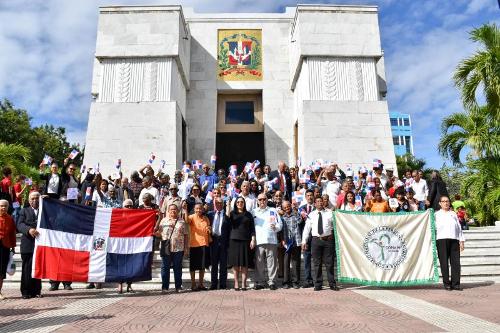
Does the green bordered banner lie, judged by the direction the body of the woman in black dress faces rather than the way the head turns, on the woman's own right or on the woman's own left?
on the woman's own left

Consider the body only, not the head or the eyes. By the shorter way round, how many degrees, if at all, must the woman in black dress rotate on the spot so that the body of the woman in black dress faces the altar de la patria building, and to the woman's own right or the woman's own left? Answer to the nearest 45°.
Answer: approximately 180°

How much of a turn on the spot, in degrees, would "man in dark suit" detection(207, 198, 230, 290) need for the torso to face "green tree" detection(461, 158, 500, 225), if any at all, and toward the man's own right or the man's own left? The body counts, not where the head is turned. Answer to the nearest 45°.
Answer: approximately 135° to the man's own left

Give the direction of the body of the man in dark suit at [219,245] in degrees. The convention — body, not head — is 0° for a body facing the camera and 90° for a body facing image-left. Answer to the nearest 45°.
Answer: approximately 0°

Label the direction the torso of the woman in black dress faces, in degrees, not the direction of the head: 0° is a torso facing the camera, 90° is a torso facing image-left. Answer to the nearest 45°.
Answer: approximately 0°

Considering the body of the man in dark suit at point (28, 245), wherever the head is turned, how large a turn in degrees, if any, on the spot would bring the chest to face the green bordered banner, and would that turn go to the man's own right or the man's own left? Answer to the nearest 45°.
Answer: approximately 45° to the man's own left

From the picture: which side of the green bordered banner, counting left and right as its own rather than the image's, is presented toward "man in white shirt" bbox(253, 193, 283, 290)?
right

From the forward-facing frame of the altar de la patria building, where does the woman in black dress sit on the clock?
The woman in black dress is roughly at 12 o'clock from the altar de la patria building.

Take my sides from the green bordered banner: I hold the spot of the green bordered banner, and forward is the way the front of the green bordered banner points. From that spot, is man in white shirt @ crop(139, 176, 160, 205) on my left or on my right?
on my right

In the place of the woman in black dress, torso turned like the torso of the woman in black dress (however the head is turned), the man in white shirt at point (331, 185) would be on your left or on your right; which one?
on your left

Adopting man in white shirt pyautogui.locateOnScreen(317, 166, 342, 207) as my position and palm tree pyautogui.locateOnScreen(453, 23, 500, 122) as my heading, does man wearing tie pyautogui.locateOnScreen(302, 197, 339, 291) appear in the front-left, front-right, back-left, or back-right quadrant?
back-right

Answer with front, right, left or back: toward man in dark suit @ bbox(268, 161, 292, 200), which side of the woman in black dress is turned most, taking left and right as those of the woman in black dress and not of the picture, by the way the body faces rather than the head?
back

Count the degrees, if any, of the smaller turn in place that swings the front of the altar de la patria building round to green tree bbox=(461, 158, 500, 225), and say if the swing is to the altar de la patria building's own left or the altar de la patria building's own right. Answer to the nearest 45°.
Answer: approximately 90° to the altar de la patria building's own left
